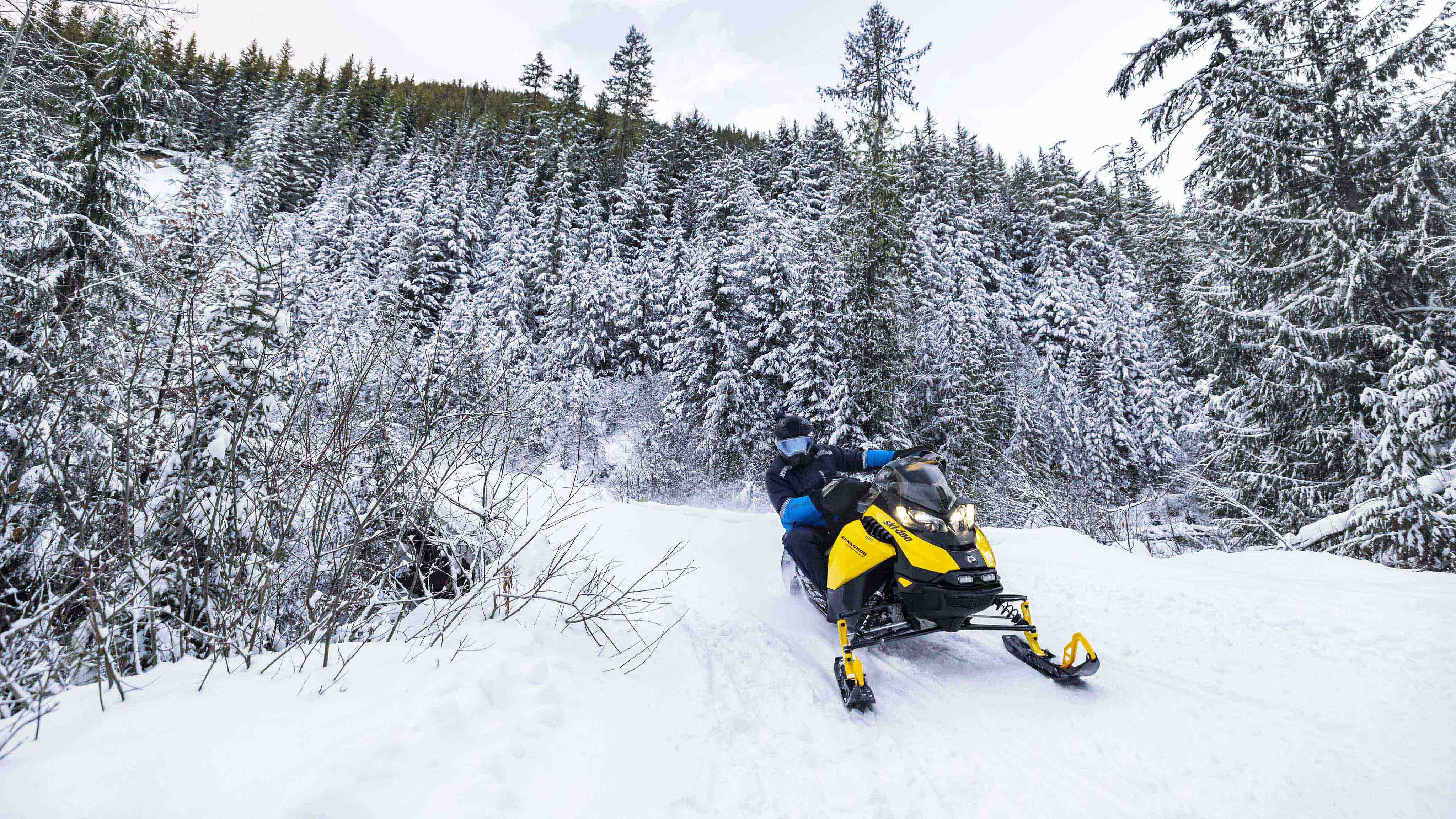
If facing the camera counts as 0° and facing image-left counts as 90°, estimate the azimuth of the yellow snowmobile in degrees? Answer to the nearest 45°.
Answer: approximately 315°

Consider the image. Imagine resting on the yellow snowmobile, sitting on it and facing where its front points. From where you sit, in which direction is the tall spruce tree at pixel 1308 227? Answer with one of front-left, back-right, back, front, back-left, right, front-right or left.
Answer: left

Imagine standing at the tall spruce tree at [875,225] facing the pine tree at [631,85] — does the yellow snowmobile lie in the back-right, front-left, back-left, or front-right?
back-left

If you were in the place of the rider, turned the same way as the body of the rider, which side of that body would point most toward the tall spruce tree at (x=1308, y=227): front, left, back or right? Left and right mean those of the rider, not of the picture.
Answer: left

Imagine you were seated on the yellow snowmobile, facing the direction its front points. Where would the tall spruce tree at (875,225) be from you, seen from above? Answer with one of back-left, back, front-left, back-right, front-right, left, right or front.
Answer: back-left

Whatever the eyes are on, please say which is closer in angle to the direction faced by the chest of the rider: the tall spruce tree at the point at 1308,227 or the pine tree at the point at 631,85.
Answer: the tall spruce tree

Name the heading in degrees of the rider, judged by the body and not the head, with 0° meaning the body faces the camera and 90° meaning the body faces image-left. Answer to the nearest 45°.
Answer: approximately 315°

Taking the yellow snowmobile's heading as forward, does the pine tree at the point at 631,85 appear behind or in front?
behind
